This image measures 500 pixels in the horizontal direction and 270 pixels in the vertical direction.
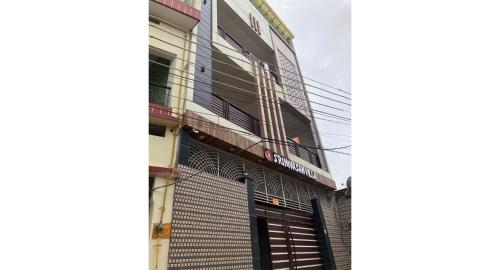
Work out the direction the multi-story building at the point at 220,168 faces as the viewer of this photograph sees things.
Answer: facing the viewer and to the right of the viewer
